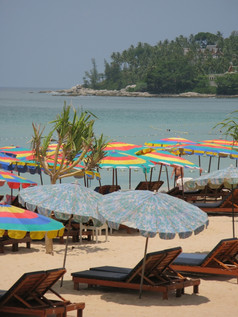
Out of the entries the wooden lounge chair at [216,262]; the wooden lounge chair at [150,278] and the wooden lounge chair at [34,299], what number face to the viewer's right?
0

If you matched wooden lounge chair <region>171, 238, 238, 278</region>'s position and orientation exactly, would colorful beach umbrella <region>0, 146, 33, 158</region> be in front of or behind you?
in front

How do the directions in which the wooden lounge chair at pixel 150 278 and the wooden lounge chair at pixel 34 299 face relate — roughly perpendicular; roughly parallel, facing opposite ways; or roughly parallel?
roughly parallel

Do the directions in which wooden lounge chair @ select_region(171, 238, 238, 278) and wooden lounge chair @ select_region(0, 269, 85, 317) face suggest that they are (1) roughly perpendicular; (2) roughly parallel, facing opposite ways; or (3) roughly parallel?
roughly parallel

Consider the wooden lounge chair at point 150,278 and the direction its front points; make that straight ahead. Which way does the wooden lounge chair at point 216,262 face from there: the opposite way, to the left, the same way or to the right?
the same way

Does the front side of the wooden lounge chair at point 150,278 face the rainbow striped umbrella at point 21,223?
yes

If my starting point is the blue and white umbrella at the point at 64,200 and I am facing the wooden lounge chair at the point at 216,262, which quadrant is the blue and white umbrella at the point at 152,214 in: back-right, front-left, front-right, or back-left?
front-right

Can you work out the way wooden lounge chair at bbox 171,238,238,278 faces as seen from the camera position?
facing away from the viewer and to the left of the viewer

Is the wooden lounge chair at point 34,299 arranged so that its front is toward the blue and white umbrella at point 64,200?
no

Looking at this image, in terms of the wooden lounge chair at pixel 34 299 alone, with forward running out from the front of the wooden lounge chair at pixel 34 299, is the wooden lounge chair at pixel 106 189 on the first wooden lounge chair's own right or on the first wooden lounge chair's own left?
on the first wooden lounge chair's own right

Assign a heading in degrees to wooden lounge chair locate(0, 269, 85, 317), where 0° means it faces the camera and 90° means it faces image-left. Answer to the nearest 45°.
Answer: approximately 135°
